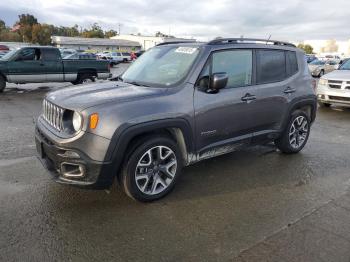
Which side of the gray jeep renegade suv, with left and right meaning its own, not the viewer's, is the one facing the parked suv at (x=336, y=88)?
back

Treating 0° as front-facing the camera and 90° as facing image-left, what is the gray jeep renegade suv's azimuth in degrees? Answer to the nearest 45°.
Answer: approximately 45°

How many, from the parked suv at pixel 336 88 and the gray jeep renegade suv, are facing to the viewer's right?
0

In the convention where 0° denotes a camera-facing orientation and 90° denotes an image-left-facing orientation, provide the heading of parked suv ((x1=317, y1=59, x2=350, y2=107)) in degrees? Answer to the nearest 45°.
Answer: approximately 45°
